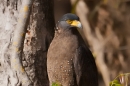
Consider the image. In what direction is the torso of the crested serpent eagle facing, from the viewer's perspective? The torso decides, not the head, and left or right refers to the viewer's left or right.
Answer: facing the viewer and to the left of the viewer

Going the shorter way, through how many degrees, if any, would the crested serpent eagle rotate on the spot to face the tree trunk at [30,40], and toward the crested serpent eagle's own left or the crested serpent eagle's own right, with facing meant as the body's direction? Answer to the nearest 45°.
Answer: approximately 45° to the crested serpent eagle's own right
